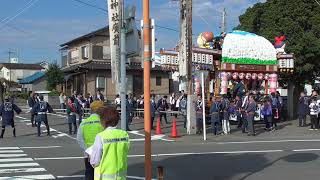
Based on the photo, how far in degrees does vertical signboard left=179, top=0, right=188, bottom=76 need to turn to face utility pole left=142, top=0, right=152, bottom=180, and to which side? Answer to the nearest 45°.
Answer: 0° — it already faces it

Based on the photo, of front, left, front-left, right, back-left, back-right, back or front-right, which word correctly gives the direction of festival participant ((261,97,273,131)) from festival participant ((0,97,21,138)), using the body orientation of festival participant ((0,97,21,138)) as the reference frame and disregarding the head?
right

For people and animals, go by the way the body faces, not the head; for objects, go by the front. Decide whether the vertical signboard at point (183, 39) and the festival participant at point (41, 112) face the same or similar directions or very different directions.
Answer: very different directions

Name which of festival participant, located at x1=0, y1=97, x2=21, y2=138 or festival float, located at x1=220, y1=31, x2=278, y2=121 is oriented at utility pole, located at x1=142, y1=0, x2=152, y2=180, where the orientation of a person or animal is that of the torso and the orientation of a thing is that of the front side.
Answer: the festival float

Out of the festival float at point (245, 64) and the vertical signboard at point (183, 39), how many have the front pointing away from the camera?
0

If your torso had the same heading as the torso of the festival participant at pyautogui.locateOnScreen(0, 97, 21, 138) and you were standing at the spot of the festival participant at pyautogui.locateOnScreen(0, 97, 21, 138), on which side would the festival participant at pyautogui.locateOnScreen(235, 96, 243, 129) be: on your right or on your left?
on your right

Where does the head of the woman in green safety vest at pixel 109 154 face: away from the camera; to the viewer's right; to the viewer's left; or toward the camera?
away from the camera

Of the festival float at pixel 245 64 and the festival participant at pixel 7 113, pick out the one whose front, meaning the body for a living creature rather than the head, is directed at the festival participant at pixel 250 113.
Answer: the festival float
